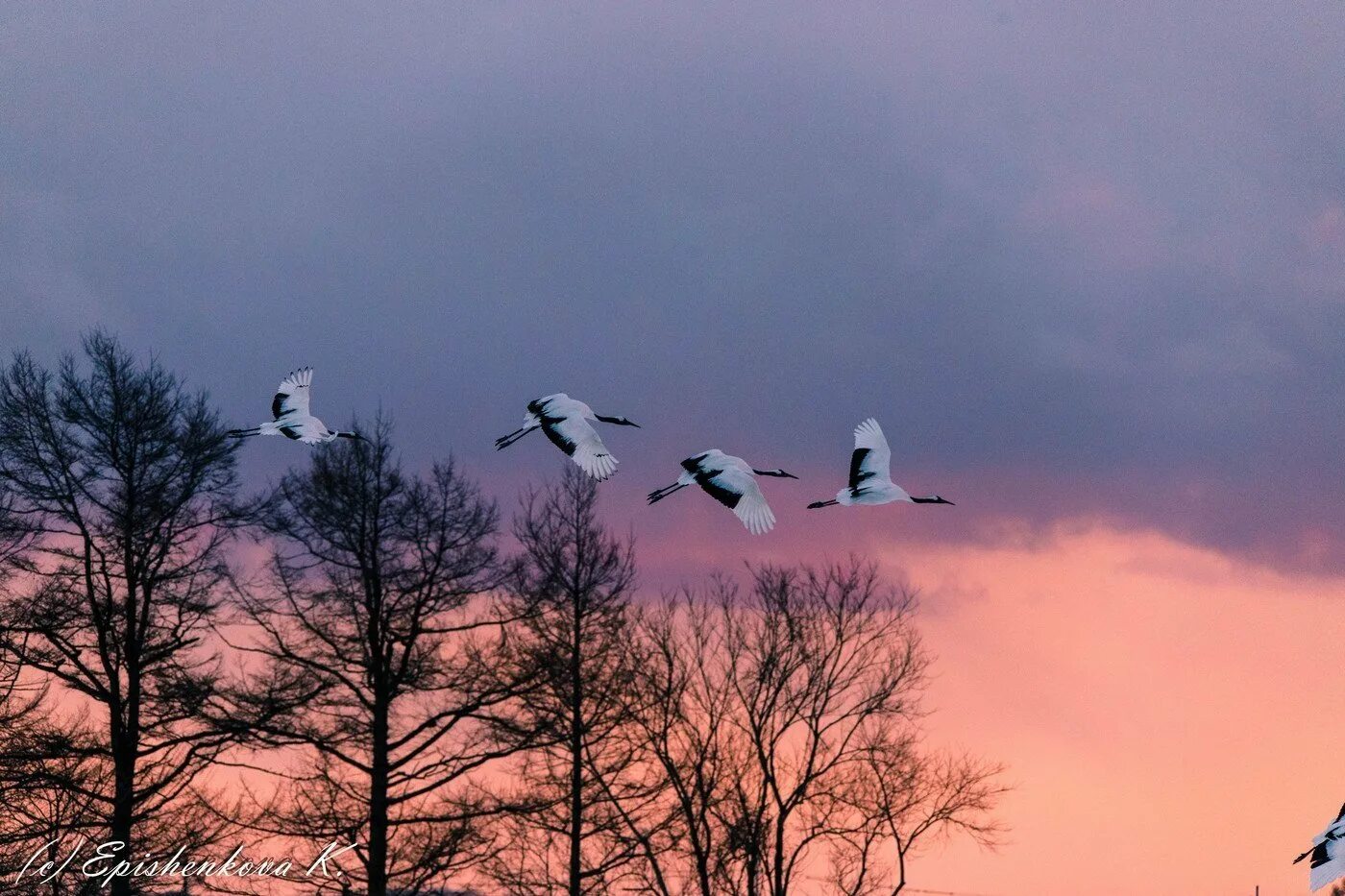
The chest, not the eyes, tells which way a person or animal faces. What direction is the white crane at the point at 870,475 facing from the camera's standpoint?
to the viewer's right

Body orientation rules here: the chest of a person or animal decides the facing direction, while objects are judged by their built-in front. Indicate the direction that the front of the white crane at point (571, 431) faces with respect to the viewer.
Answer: facing to the right of the viewer

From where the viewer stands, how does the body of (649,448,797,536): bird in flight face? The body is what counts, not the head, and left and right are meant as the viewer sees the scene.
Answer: facing to the right of the viewer

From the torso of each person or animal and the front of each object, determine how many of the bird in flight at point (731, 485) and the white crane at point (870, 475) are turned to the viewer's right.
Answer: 2

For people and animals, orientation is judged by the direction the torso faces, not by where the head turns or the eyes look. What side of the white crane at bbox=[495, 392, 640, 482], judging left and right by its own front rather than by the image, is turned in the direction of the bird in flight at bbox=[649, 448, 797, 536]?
front

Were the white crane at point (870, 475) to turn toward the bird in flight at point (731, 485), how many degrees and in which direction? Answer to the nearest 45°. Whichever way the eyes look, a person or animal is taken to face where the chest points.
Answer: approximately 135° to its right

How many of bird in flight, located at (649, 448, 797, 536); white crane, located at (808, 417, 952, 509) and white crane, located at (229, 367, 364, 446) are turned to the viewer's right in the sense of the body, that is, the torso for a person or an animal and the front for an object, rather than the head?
3

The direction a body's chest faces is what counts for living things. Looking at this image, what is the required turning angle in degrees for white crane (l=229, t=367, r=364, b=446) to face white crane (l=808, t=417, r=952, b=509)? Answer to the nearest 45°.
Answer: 0° — it already faces it

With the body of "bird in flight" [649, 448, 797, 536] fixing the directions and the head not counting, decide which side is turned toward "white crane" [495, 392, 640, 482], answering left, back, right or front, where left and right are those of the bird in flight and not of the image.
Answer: back

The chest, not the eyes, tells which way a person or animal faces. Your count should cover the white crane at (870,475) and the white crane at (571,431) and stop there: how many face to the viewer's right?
2

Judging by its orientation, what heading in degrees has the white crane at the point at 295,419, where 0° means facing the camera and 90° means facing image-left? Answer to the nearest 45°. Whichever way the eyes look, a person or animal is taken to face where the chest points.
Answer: approximately 270°
